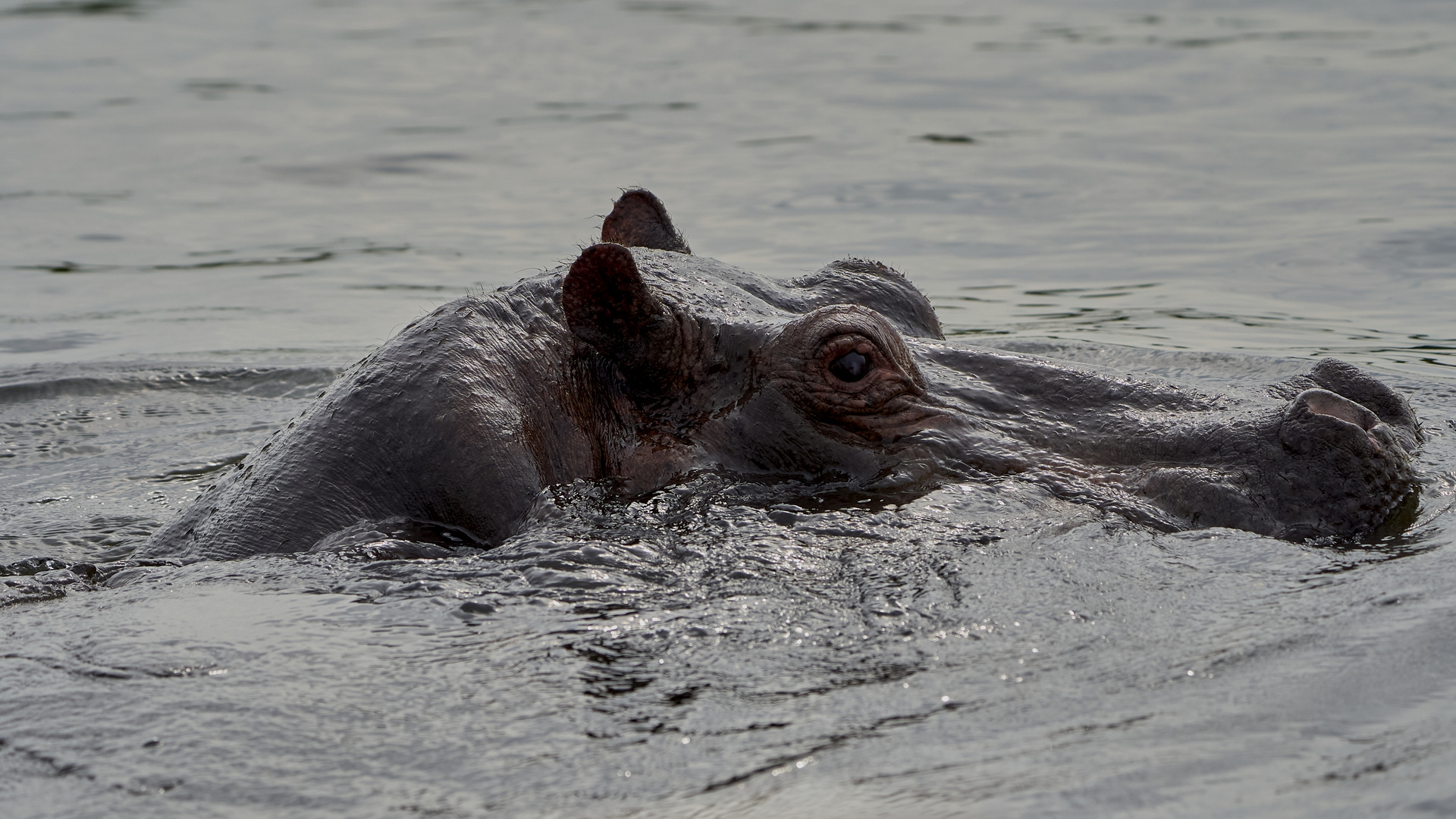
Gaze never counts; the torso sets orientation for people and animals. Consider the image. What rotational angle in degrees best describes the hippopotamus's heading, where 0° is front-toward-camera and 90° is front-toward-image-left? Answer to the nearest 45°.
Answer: approximately 270°
